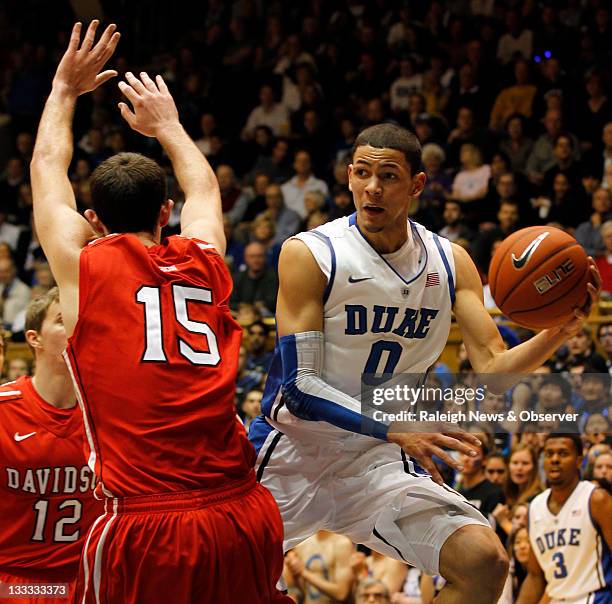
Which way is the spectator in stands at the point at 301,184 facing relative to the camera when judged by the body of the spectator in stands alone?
toward the camera

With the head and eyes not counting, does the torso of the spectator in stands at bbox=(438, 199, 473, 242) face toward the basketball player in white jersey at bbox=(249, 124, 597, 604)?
yes

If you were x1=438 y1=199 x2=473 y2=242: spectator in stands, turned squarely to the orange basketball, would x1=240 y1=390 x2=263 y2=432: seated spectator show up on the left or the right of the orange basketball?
right

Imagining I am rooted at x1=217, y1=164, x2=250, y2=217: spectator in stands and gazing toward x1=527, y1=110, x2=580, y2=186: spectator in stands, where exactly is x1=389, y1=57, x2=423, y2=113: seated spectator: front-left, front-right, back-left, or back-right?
front-left

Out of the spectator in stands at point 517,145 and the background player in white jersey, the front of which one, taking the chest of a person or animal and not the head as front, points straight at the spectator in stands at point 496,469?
the spectator in stands at point 517,145

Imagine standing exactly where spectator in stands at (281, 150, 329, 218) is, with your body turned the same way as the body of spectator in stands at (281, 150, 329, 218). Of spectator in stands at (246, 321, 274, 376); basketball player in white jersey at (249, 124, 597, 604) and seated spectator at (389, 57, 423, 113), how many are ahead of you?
2

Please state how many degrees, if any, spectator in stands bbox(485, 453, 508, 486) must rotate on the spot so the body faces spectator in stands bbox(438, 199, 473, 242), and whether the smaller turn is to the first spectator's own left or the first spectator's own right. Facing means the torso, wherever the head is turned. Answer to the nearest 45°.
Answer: approximately 180°

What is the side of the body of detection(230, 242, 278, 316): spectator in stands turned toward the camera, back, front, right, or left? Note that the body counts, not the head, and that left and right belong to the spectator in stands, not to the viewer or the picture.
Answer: front

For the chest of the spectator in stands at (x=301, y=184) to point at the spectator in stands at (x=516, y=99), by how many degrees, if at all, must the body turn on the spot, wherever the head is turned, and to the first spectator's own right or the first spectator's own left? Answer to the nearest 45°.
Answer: approximately 90° to the first spectator's own left

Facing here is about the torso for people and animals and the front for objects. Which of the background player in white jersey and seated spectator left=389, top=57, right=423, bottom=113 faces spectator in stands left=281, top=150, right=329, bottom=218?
the seated spectator

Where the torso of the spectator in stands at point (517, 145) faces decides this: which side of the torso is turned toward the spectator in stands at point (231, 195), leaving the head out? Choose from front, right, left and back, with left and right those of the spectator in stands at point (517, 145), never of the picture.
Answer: right

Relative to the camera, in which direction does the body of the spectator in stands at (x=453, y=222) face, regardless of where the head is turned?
toward the camera

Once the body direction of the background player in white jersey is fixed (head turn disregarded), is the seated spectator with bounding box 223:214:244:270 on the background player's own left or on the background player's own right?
on the background player's own right

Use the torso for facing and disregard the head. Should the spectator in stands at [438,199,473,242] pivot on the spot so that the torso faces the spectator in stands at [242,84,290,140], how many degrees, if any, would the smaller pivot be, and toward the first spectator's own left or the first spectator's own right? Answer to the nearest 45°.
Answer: approximately 135° to the first spectator's own right
